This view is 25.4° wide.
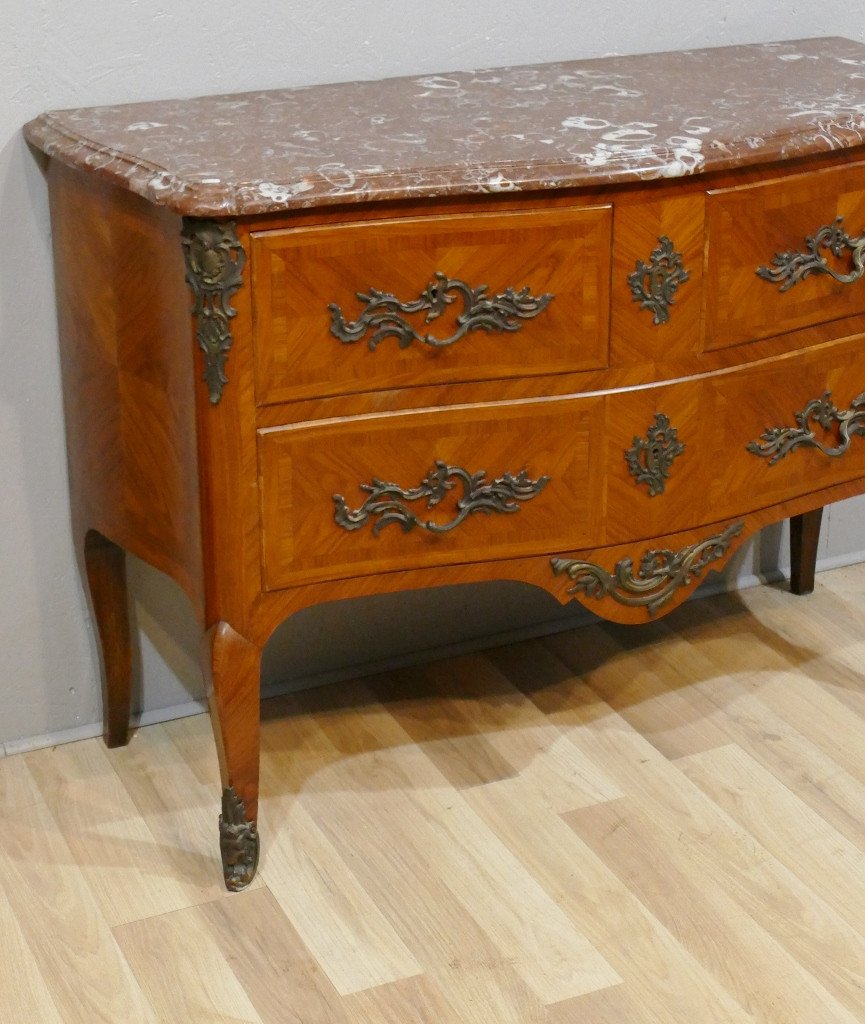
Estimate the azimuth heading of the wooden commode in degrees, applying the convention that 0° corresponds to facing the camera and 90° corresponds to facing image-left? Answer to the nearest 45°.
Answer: approximately 315°
